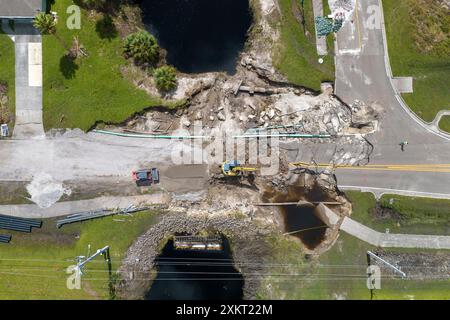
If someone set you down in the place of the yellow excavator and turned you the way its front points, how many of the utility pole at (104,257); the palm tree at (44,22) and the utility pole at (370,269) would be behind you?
2

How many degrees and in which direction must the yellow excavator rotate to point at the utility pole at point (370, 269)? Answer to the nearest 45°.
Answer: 0° — it already faces it

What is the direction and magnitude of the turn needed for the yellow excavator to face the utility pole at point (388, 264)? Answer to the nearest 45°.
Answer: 0° — it already faces it

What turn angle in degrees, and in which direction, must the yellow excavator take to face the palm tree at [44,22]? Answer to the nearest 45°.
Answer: approximately 180°

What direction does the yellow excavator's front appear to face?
to the viewer's right

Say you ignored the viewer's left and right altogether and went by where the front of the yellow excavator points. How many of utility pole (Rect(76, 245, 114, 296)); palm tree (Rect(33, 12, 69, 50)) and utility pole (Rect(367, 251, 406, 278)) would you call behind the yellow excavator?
2

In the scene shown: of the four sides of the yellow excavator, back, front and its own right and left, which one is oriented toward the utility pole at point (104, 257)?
back
